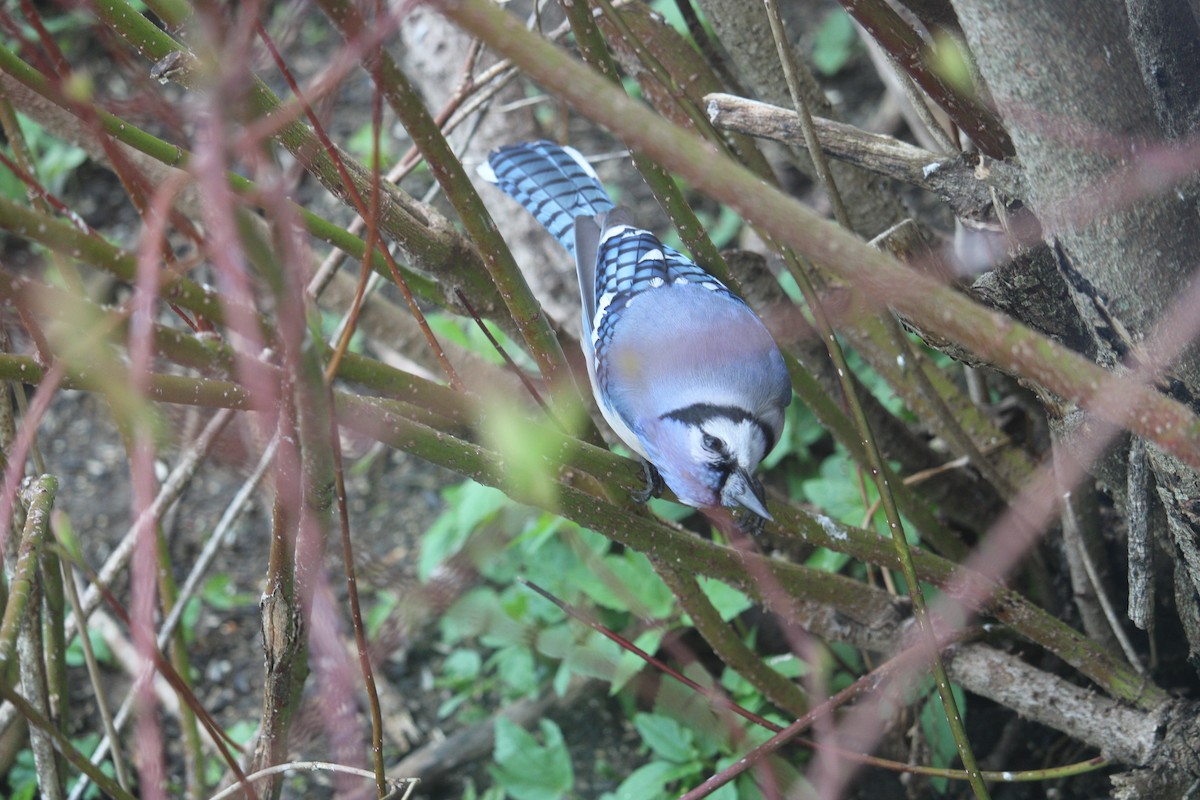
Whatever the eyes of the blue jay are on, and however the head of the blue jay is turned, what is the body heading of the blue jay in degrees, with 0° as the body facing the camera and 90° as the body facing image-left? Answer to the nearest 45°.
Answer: approximately 315°

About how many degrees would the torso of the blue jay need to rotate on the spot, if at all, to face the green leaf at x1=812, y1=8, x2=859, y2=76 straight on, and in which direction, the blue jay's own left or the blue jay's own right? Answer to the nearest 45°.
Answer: approximately 135° to the blue jay's own left
